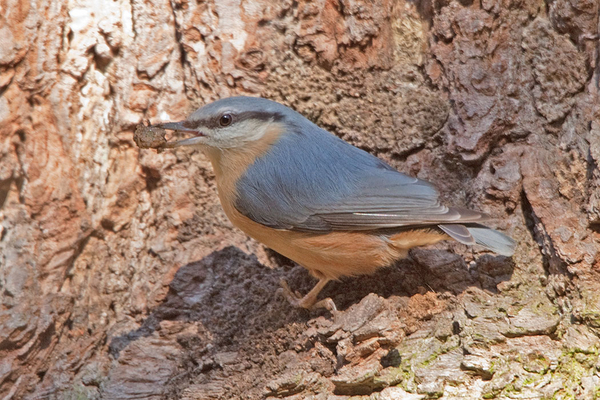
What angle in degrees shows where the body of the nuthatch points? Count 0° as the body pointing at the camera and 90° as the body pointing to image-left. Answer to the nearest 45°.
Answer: approximately 90°
